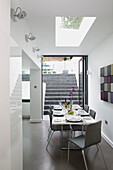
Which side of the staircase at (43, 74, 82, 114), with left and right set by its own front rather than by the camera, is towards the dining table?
front

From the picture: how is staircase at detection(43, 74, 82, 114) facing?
toward the camera

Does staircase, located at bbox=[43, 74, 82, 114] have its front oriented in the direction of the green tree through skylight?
yes
